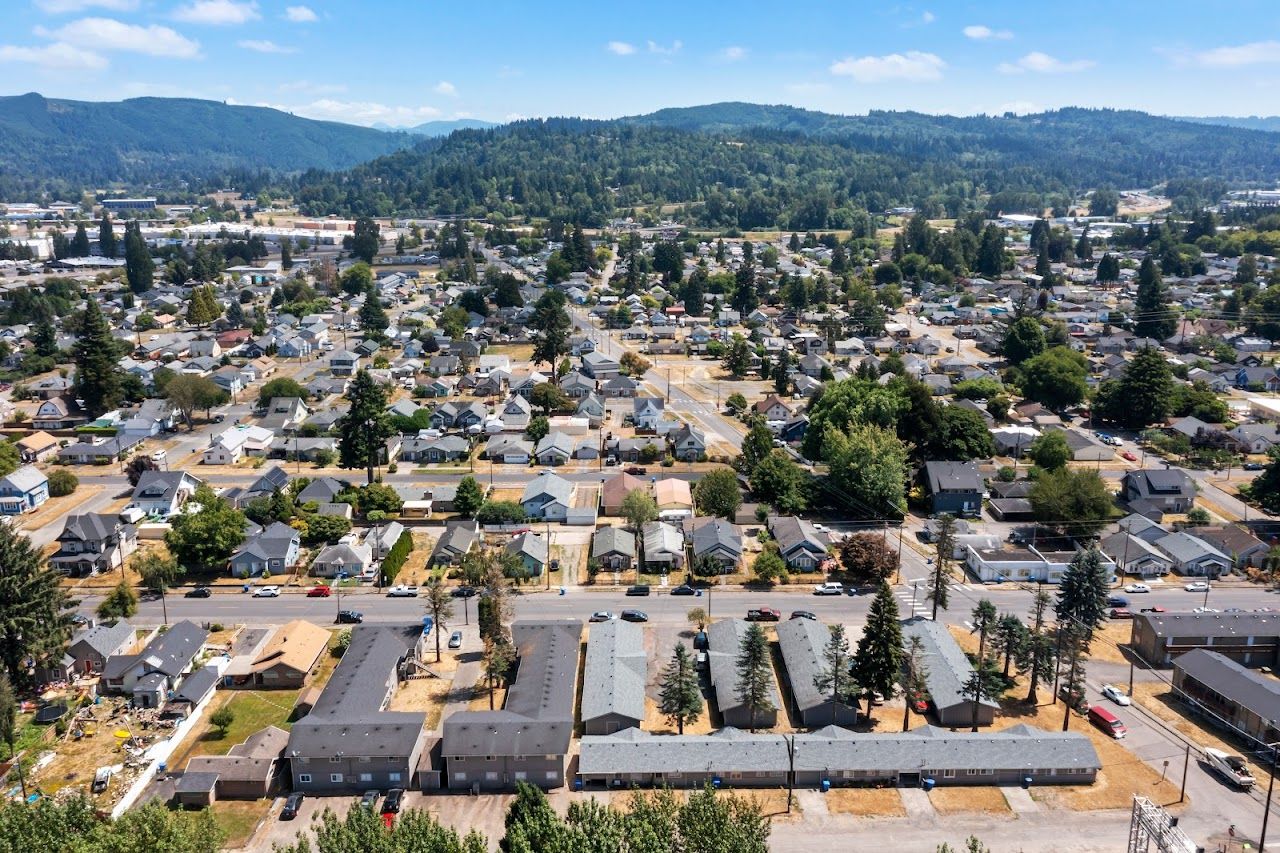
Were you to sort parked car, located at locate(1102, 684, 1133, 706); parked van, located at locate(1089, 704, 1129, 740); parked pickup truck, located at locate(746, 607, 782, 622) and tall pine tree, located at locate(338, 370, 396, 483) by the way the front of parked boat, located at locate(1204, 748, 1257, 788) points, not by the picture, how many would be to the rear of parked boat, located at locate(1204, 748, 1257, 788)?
0

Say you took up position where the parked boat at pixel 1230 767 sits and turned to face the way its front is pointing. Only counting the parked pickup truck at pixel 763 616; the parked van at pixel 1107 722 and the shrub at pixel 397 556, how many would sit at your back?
0

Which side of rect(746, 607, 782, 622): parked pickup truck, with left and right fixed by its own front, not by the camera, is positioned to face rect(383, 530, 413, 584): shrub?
back

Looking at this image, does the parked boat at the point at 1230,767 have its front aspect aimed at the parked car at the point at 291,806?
no

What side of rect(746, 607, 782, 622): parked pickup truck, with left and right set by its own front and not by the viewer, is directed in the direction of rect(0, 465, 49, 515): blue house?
back

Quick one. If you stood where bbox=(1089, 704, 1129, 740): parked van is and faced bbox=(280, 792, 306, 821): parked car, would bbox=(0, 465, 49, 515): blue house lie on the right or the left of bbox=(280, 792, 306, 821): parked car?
right

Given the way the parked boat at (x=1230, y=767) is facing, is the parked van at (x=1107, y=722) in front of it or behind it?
in front

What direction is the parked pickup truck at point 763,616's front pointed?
to the viewer's right

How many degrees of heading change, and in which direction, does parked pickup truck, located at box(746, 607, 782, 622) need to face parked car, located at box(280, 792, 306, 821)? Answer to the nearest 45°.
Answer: approximately 135° to its right

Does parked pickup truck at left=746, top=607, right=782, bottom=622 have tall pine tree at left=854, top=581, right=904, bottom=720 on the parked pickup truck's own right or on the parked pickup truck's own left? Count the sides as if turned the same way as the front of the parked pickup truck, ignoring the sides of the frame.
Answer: on the parked pickup truck's own right

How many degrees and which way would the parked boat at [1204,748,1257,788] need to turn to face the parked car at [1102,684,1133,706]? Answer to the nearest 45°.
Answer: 0° — it already faces it

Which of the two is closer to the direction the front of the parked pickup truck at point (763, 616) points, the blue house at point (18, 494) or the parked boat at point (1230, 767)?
the parked boat

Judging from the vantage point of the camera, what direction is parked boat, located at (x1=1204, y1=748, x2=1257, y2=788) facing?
facing away from the viewer and to the left of the viewer

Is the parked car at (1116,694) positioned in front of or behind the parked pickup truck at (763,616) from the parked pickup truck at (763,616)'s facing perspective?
in front

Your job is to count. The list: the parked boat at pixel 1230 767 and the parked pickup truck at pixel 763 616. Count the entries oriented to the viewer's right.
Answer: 1
